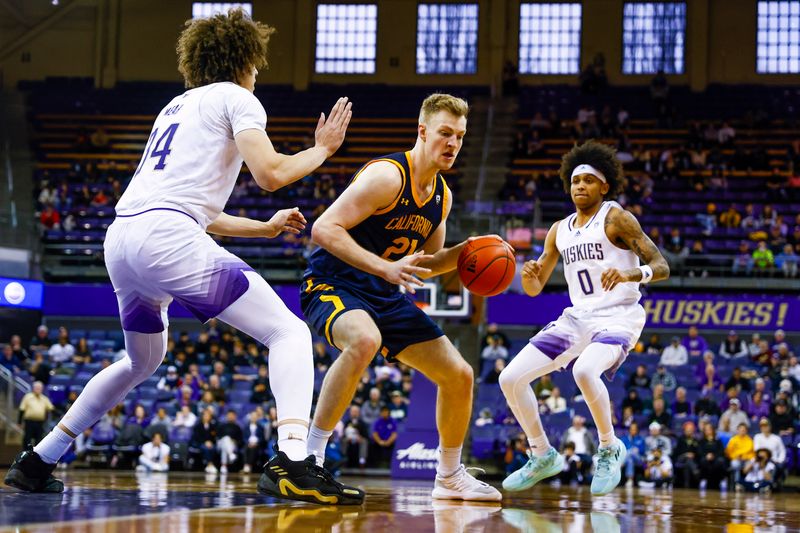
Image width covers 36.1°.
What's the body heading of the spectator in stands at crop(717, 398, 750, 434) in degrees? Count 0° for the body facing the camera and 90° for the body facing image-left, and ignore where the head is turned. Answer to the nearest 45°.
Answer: approximately 0°

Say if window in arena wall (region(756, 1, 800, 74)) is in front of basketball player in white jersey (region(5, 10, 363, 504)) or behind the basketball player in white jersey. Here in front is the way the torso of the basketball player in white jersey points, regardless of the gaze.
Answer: in front

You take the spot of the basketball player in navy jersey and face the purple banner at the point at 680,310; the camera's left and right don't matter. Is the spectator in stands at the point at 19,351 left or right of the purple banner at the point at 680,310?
left

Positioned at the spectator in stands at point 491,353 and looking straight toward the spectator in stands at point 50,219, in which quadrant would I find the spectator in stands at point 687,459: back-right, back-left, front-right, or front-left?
back-left

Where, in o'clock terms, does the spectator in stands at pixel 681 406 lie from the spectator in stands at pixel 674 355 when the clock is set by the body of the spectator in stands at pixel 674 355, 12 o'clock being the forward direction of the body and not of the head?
the spectator in stands at pixel 681 406 is roughly at 12 o'clock from the spectator in stands at pixel 674 355.

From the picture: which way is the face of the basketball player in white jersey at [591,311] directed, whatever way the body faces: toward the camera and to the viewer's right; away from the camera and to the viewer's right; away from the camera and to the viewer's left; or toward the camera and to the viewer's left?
toward the camera and to the viewer's left

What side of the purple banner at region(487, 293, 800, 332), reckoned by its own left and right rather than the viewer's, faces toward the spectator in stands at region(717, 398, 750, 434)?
front

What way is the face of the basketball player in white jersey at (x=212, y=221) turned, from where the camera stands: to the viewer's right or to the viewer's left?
to the viewer's right

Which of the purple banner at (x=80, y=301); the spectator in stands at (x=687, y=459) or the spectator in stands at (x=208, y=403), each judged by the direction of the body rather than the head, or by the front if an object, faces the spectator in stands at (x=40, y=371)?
the purple banner

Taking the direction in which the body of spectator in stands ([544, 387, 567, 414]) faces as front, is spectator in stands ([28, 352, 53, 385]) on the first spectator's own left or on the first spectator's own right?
on the first spectator's own right

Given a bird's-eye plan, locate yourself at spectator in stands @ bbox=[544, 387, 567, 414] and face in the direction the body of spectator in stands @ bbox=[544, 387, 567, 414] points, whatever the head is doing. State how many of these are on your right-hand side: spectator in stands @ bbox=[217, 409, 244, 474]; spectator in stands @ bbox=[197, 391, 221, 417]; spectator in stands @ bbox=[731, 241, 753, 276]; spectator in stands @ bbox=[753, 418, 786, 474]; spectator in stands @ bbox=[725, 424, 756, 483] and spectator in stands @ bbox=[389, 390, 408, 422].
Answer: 3

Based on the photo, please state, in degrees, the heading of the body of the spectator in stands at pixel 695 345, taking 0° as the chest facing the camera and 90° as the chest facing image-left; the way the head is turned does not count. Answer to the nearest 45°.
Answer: approximately 0°

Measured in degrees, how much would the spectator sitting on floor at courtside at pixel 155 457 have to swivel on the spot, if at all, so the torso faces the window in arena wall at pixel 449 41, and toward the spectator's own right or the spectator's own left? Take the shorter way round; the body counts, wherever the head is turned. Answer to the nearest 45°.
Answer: approximately 135° to the spectator's own left

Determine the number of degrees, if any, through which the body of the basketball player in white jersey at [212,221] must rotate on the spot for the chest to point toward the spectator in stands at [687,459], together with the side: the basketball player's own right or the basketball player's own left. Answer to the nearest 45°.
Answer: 0° — they already face them

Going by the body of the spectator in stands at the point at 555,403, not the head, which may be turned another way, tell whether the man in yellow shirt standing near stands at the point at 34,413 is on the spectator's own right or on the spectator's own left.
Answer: on the spectator's own right
